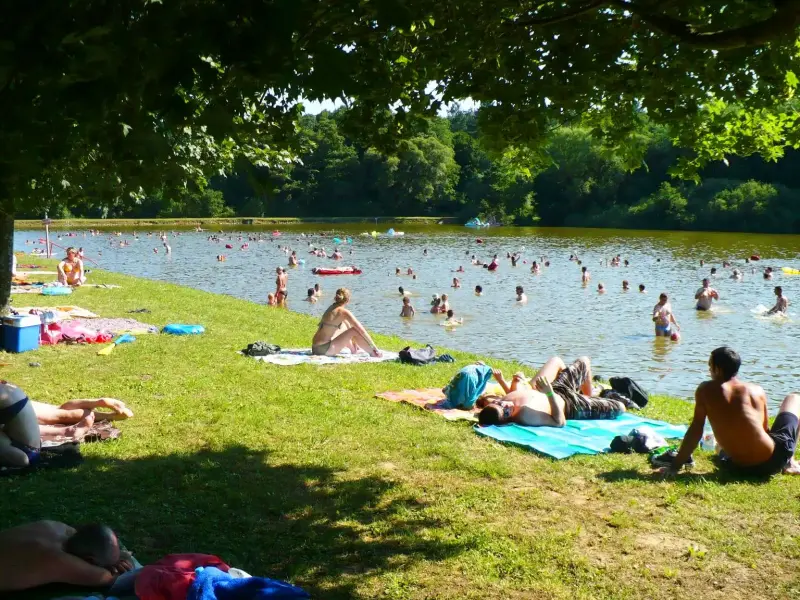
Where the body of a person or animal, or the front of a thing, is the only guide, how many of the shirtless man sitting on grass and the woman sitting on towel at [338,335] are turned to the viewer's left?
0

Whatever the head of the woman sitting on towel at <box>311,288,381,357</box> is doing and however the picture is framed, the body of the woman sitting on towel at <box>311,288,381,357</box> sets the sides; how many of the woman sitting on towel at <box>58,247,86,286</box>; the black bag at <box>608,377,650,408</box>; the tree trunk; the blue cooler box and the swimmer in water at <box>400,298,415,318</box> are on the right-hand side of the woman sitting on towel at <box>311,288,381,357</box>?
1

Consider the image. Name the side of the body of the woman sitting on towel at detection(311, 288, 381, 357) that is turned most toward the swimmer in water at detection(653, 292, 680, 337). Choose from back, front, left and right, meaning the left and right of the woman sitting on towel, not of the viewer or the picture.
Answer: front

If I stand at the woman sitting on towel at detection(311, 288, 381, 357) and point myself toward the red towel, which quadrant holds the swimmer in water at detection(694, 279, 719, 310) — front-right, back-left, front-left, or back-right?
back-left

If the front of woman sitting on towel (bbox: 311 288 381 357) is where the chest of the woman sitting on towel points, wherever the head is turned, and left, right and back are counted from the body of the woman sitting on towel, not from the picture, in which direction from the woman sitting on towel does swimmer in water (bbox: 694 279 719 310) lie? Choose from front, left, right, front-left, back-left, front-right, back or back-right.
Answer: front

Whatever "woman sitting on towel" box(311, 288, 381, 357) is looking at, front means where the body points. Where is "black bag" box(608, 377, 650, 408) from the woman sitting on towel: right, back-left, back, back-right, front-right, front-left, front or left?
right

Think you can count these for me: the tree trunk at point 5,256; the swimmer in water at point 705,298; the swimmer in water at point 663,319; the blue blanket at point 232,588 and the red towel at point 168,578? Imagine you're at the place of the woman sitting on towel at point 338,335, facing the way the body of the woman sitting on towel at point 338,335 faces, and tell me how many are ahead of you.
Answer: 2

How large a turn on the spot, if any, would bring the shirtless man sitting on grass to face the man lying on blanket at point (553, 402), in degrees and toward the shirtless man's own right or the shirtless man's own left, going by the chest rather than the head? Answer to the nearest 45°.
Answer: approximately 90° to the shirtless man's own left

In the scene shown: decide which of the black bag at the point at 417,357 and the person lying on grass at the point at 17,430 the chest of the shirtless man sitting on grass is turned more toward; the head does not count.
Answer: the black bag
